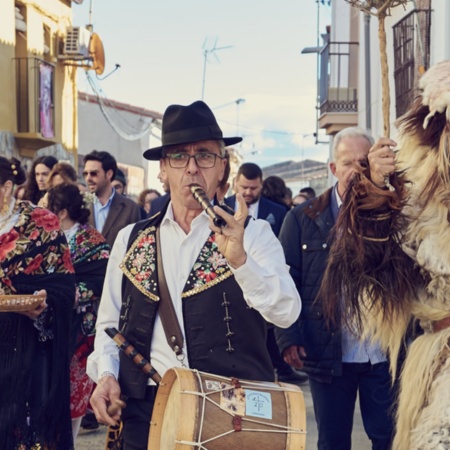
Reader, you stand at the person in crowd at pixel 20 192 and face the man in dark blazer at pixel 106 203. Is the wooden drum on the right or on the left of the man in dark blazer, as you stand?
right

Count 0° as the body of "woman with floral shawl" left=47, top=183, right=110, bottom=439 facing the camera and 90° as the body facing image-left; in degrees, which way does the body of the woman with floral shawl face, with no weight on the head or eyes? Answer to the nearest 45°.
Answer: approximately 90°

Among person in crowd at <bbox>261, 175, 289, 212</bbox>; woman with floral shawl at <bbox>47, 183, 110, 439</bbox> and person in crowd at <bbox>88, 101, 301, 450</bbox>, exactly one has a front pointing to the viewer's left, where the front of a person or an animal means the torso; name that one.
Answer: the woman with floral shawl

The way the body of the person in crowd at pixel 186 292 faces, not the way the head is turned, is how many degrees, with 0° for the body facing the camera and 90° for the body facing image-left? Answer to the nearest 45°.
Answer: approximately 0°

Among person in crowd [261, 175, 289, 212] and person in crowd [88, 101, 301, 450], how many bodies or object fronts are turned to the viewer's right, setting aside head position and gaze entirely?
0

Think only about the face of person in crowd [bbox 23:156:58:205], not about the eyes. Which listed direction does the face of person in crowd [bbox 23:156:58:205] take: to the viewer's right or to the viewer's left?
to the viewer's right

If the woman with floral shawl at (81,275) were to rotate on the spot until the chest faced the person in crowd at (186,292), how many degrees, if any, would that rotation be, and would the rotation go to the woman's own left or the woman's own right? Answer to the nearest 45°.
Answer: approximately 90° to the woman's own left

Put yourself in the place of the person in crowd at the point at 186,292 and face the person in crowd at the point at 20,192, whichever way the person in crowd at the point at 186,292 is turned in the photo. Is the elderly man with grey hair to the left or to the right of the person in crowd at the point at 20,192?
right

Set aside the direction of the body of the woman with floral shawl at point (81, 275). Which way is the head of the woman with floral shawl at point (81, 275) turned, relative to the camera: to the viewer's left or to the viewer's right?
to the viewer's left

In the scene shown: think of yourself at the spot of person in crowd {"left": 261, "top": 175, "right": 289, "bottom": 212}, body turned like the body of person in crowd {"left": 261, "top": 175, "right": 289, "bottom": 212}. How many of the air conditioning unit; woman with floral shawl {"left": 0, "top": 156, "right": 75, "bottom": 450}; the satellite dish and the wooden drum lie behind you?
2

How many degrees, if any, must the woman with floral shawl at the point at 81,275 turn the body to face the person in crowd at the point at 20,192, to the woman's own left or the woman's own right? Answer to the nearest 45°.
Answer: approximately 90° to the woman's own right
